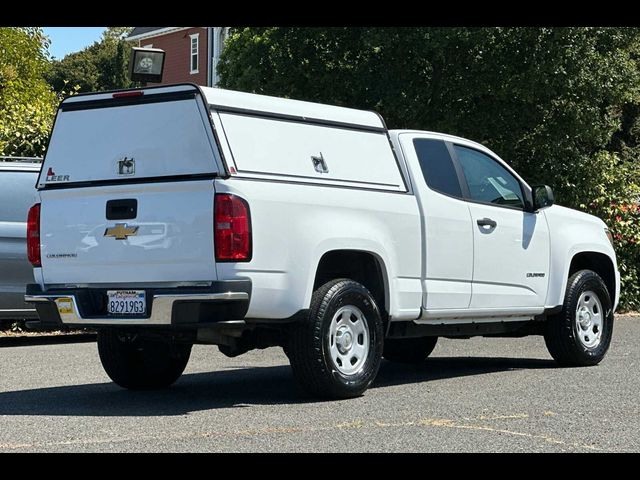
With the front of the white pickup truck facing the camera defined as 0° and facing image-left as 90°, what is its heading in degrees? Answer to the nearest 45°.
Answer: approximately 225°

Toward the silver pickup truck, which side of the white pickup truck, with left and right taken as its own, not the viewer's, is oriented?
left
